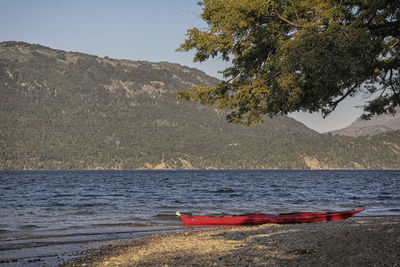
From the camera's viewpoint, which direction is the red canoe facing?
to the viewer's right
